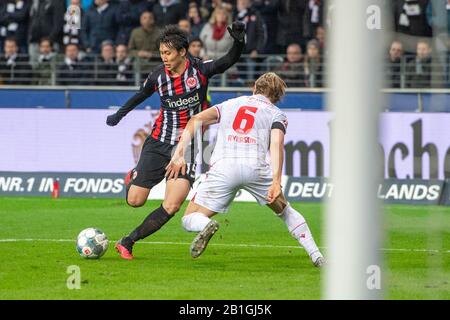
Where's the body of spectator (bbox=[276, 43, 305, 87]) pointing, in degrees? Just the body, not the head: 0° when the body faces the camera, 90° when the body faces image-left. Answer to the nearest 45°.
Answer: approximately 0°

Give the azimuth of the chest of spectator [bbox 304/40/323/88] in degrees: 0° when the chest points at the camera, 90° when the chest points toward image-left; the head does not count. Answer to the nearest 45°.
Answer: approximately 0°

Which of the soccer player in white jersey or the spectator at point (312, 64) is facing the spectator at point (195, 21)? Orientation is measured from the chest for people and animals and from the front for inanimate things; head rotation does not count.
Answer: the soccer player in white jersey

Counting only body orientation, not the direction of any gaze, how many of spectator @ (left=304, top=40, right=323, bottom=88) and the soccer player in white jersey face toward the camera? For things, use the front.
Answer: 1

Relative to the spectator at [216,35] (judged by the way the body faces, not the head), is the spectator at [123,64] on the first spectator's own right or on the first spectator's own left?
on the first spectator's own right

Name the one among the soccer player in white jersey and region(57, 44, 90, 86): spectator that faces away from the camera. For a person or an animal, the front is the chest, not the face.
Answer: the soccer player in white jersey

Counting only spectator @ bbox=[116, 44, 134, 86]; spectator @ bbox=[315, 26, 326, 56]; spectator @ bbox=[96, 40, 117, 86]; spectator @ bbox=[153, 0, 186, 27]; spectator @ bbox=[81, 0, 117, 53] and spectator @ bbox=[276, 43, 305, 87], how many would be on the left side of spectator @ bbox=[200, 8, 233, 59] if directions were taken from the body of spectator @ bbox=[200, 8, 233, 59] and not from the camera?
2

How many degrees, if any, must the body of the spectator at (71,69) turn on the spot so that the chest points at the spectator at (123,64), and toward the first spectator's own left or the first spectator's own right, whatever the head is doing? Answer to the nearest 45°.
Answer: approximately 90° to the first spectator's own left

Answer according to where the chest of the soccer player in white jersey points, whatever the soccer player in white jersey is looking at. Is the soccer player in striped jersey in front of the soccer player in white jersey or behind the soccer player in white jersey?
in front

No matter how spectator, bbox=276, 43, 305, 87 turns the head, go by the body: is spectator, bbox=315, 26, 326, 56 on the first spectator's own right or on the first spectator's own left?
on the first spectator's own left

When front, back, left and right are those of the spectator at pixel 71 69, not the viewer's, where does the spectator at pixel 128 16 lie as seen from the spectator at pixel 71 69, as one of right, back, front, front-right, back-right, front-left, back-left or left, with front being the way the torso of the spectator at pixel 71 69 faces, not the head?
left

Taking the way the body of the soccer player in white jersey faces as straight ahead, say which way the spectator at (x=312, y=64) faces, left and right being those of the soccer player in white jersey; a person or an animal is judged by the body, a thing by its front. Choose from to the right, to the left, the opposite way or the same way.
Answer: the opposite way

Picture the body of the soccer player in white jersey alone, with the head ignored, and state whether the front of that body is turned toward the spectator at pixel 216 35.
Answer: yes
